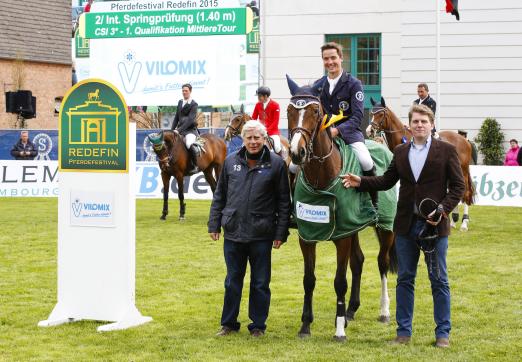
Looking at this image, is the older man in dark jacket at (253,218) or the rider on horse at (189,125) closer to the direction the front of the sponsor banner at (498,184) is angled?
the older man in dark jacket

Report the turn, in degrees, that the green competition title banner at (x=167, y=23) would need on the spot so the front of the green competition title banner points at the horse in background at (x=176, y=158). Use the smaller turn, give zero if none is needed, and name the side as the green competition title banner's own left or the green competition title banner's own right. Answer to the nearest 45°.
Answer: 0° — it already faces it

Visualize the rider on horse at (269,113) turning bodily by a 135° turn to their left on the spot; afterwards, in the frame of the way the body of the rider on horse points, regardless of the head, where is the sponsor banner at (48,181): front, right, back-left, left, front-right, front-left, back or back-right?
back-left

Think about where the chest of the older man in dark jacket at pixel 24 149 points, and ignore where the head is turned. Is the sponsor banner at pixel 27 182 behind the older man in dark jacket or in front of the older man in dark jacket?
in front

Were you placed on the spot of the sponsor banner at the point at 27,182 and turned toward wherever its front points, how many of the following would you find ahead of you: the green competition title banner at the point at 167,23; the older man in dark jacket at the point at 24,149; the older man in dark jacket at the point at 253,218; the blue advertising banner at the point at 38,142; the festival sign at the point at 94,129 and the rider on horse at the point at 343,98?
3

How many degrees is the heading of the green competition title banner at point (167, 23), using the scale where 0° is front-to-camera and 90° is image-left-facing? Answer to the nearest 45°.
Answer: approximately 0°

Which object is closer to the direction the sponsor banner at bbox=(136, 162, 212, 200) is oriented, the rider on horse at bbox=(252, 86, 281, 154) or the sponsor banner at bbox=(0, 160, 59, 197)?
the rider on horse

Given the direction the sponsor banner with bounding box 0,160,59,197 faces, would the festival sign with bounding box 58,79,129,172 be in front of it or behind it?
in front
